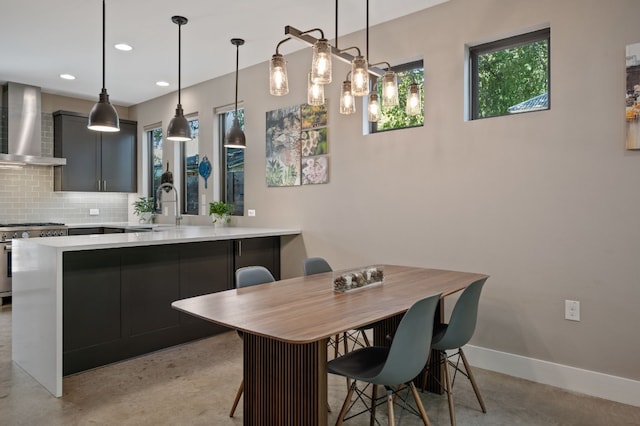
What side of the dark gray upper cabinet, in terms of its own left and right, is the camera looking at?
front

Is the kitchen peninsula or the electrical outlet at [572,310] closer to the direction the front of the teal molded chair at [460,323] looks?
the kitchen peninsula

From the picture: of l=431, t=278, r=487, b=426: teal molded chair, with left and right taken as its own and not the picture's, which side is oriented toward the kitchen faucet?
front

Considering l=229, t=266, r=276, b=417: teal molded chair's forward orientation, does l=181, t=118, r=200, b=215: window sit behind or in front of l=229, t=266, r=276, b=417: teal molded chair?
behind

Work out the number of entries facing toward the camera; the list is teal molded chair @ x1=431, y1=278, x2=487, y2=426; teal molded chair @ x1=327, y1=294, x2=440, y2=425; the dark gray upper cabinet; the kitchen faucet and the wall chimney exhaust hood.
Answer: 2

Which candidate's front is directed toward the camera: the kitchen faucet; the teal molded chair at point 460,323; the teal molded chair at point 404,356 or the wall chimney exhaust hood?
the wall chimney exhaust hood

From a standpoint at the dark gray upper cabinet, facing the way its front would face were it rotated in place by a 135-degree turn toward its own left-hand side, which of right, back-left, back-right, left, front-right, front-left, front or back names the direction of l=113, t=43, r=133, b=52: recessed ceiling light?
back-right

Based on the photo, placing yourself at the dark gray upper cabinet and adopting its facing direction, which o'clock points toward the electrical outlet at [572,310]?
The electrical outlet is roughly at 11 o'clock from the dark gray upper cabinet.

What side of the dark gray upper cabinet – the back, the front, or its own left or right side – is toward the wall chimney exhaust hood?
right

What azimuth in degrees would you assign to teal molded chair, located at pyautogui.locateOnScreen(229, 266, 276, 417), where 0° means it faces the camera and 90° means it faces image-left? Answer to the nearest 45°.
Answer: approximately 315°
